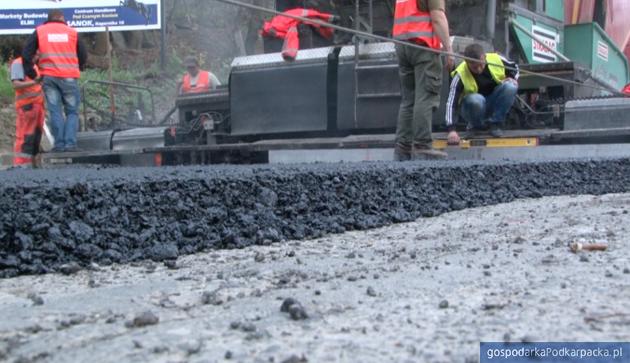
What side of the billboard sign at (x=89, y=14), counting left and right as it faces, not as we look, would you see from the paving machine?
front

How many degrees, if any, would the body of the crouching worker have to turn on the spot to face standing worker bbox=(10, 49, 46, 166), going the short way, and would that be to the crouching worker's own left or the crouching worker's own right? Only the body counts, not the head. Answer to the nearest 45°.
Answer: approximately 90° to the crouching worker's own right

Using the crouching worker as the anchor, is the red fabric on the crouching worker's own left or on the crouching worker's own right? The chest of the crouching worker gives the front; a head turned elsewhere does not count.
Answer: on the crouching worker's own right

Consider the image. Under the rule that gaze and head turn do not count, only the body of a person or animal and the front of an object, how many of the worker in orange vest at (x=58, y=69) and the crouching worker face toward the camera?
1

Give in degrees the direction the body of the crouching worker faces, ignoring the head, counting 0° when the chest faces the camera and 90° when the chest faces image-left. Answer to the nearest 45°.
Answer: approximately 0°

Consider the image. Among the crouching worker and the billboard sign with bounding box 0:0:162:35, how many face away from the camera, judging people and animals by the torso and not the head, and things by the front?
0
